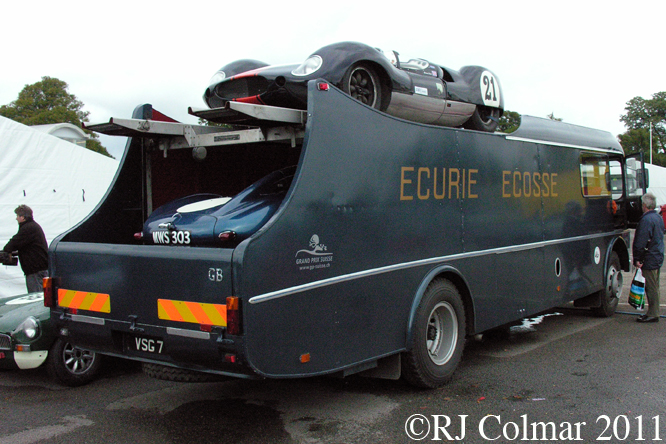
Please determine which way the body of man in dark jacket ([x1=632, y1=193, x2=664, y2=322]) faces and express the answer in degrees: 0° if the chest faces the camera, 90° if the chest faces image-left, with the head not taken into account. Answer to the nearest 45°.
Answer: approximately 90°

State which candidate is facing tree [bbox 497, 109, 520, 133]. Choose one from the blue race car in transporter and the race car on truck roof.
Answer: the blue race car in transporter

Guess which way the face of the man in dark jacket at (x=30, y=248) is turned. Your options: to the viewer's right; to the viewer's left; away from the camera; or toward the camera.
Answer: to the viewer's left

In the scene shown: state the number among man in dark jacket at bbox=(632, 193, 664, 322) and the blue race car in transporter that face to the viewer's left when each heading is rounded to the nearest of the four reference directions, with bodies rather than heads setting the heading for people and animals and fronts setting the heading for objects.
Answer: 1

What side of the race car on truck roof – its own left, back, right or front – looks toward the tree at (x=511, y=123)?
back

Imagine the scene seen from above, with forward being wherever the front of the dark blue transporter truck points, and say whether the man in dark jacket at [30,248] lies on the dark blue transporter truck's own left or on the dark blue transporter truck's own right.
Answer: on the dark blue transporter truck's own left

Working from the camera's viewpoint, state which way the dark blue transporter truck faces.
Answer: facing away from the viewer and to the right of the viewer

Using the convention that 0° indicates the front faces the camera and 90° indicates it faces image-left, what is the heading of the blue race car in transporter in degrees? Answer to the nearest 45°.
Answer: approximately 225°

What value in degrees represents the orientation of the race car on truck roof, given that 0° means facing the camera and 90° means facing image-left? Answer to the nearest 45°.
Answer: approximately 45°

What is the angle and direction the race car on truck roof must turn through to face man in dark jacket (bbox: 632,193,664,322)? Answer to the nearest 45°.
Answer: approximately 180°

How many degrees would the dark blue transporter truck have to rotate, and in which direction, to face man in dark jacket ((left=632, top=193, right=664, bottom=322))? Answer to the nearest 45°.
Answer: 0° — it already faces them
